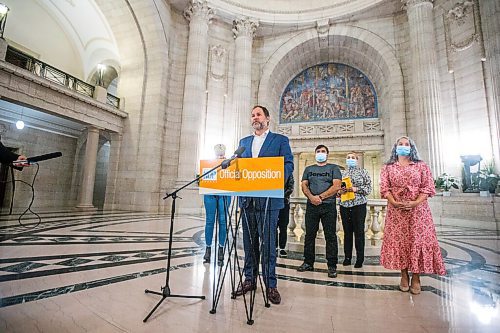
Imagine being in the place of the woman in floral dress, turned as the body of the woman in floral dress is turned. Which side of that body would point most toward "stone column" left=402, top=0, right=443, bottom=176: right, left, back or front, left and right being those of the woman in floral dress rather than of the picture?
back

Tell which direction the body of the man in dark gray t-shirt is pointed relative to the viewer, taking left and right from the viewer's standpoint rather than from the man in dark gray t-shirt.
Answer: facing the viewer

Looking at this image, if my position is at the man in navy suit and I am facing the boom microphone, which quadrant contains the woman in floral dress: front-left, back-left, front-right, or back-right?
back-left

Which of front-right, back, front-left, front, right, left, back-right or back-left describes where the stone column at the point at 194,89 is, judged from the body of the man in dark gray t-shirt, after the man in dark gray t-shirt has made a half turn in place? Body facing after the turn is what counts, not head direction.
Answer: front-left

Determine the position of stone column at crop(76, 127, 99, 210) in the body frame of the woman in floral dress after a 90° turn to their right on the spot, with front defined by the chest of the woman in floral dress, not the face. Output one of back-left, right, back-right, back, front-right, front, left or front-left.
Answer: front

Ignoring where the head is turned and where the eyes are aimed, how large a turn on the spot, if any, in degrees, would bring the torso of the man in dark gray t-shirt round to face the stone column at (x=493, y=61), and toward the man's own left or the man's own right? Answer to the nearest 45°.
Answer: approximately 135° to the man's own left

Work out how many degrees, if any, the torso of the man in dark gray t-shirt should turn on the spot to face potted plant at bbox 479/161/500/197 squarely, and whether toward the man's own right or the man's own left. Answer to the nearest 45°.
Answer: approximately 135° to the man's own left

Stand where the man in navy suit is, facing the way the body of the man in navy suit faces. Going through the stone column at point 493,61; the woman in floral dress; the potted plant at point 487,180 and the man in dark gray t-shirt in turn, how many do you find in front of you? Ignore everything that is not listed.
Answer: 0

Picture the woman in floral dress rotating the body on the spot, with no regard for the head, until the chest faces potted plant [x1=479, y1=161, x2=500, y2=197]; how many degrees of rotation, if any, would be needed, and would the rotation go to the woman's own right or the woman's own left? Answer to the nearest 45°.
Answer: approximately 180°

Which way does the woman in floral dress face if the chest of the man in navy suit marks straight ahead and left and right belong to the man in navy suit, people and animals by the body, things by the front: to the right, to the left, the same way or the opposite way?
the same way

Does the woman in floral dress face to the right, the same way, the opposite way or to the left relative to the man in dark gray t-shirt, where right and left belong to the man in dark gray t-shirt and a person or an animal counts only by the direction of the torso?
the same way

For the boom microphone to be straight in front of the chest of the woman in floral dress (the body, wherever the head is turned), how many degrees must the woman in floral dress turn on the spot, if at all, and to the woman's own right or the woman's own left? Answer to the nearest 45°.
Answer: approximately 45° to the woman's own right

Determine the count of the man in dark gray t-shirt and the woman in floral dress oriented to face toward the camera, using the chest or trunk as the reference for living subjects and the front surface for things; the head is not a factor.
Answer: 2

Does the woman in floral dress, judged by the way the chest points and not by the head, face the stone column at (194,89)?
no

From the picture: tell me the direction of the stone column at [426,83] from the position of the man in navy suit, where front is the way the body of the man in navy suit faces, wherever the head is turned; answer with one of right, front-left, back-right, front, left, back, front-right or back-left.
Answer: back

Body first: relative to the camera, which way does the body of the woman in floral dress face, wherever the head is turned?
toward the camera

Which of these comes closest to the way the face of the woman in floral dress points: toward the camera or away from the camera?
toward the camera
